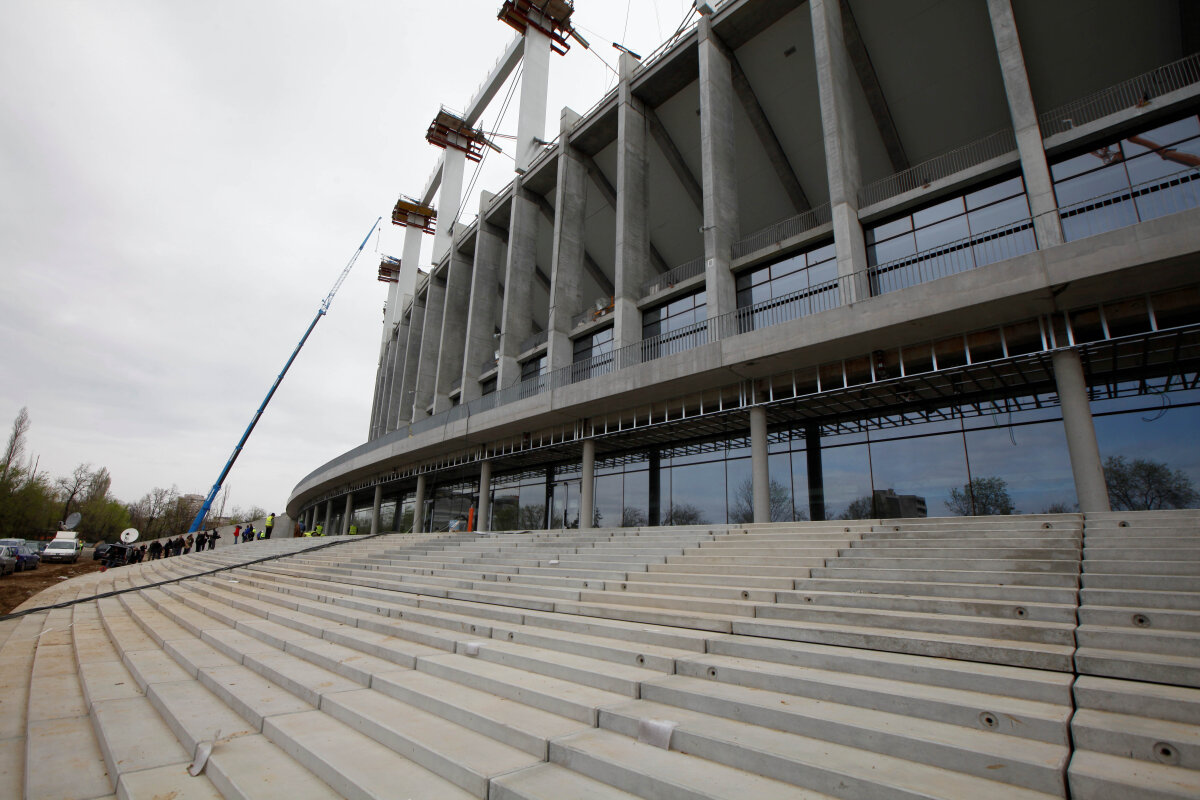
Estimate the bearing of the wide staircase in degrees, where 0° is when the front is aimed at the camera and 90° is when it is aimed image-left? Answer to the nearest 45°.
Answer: approximately 45°

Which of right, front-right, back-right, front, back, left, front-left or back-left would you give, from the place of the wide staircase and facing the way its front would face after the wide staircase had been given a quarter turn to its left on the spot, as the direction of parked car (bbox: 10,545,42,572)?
back

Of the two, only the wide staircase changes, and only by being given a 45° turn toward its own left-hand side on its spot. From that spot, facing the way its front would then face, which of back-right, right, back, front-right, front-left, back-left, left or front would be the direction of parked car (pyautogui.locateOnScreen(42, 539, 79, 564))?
back-right

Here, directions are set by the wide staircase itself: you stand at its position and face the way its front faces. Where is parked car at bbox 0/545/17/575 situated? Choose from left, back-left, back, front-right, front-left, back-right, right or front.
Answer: right
